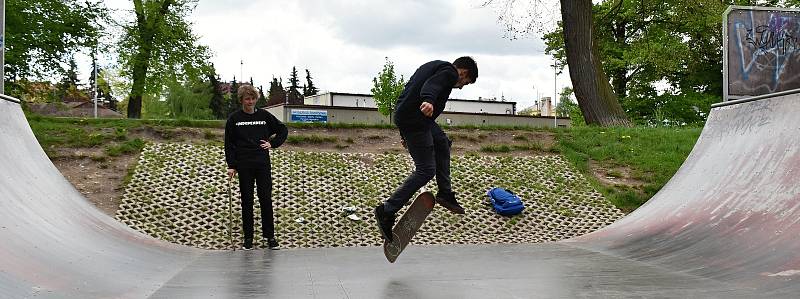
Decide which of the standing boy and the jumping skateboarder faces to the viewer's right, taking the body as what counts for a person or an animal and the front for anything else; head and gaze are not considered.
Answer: the jumping skateboarder

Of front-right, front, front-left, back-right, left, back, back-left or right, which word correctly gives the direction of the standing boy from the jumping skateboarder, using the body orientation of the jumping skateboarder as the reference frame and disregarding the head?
back-left

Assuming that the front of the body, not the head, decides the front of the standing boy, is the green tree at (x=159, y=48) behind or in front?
behind

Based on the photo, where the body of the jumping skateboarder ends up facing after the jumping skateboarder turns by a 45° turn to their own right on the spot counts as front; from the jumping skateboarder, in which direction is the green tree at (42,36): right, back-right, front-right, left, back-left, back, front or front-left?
back

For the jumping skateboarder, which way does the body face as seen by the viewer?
to the viewer's right

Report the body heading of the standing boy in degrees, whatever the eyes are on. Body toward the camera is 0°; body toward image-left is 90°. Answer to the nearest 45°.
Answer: approximately 0°

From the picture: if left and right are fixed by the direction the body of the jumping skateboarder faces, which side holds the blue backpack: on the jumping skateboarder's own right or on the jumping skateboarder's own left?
on the jumping skateboarder's own left

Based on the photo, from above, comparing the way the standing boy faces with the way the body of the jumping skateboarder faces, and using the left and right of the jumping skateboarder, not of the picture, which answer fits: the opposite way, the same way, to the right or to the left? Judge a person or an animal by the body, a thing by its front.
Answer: to the right

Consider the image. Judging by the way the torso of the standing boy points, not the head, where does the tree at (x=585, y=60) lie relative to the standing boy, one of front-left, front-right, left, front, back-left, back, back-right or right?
back-left

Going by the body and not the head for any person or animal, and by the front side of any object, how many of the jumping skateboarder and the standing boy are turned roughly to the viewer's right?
1

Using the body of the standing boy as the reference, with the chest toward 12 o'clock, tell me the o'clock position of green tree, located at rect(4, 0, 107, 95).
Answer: The green tree is roughly at 5 o'clock from the standing boy.

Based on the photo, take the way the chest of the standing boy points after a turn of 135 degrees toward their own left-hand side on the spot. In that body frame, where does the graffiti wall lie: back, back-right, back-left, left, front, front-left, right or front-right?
front-right
